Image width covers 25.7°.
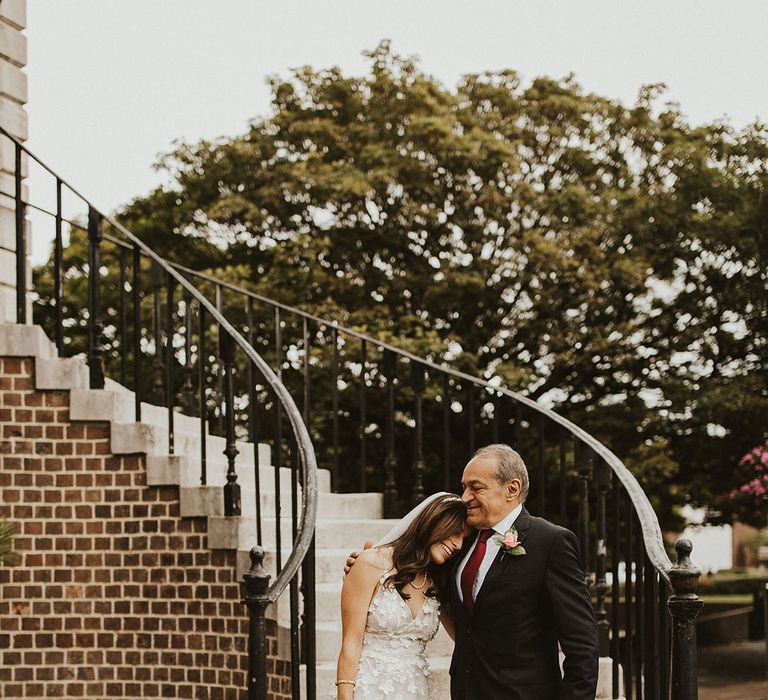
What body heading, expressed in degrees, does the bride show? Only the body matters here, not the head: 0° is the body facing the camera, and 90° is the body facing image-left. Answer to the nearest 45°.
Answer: approximately 315°

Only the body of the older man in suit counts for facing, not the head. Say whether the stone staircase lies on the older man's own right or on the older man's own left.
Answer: on the older man's own right

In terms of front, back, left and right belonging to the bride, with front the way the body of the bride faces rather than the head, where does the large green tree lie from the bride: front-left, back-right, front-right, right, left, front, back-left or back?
back-left

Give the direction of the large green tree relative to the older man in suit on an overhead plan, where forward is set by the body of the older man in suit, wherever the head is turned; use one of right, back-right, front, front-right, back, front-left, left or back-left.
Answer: back-right
